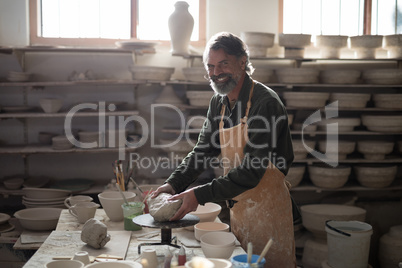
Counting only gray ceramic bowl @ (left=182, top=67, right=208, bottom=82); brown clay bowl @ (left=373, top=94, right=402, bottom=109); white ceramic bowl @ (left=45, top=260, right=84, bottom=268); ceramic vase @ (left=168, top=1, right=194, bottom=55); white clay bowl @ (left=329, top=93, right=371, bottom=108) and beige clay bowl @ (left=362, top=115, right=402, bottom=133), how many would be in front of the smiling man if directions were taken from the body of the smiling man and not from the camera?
1

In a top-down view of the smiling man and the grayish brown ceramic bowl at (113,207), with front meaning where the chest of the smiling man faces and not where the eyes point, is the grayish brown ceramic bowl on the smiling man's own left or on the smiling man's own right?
on the smiling man's own right

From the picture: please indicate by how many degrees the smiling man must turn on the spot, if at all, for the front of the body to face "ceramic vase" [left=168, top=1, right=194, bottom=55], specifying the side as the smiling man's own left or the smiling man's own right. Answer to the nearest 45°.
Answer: approximately 135° to the smiling man's own right

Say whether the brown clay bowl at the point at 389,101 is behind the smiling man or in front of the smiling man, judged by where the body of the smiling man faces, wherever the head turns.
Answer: behind

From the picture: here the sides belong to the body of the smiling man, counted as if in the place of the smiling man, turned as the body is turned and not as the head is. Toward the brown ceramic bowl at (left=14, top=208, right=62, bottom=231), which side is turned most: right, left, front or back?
right

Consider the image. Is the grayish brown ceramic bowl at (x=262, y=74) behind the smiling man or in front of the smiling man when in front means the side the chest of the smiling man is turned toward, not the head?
behind

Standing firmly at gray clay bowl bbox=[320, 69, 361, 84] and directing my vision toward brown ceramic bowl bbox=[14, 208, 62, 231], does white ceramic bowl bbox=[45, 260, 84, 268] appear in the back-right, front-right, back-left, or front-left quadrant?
front-left

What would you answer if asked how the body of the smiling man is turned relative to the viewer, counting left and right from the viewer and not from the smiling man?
facing the viewer and to the left of the viewer

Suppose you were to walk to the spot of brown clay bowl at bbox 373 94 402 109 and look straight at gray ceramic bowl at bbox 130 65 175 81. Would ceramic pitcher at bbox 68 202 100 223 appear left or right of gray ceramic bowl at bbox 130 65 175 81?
left

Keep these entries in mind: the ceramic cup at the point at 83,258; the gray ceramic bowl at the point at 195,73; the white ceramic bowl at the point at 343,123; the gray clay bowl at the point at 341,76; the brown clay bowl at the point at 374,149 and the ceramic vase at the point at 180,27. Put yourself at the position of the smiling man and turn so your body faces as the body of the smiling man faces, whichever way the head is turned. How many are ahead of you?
1

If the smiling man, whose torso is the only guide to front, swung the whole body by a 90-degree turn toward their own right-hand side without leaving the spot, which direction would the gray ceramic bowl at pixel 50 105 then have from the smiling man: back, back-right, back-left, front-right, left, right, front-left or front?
front

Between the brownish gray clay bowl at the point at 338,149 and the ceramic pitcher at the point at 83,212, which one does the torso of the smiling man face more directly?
the ceramic pitcher

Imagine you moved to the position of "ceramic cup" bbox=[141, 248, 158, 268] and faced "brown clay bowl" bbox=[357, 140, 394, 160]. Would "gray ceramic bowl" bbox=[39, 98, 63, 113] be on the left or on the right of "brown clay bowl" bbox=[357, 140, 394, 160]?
left

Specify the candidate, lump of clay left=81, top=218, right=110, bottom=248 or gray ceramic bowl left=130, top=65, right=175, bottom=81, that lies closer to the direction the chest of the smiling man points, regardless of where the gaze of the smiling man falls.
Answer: the lump of clay

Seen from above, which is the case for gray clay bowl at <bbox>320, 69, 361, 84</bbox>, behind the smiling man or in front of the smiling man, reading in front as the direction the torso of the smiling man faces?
behind
